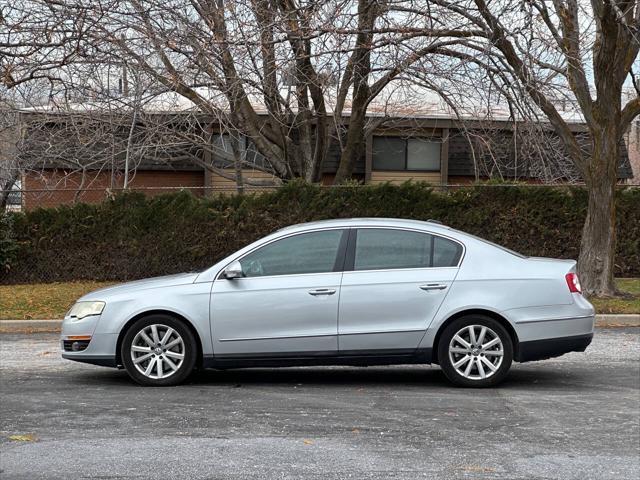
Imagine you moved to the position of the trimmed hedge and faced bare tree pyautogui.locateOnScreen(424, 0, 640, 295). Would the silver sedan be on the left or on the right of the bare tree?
right

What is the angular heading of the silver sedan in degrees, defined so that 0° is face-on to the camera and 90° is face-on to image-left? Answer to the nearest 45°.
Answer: approximately 90°

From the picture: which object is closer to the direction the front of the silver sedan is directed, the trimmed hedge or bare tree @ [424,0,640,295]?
the trimmed hedge
